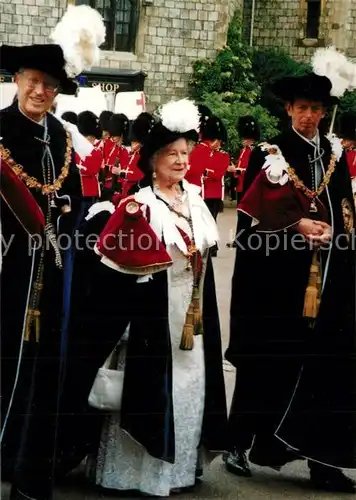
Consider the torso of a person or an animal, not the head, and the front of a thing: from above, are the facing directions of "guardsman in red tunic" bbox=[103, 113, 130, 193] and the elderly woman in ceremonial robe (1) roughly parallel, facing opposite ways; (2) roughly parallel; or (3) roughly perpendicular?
roughly perpendicular

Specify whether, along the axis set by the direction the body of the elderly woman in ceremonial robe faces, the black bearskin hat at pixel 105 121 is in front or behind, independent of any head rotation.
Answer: behind

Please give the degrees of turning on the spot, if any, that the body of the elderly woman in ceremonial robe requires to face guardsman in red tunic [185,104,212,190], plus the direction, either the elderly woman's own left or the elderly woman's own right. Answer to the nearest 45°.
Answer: approximately 135° to the elderly woman's own left

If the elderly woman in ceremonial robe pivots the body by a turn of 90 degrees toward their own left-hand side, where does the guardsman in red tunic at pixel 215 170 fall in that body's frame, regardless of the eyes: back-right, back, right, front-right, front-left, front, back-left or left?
front-left

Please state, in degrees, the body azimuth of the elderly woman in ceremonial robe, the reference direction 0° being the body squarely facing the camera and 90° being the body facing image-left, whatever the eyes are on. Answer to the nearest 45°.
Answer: approximately 315°

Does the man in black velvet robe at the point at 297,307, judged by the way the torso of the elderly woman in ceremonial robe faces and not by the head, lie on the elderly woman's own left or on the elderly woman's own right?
on the elderly woman's own left

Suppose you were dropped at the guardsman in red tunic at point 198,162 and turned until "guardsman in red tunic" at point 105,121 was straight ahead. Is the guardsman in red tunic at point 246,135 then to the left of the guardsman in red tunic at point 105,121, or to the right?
right

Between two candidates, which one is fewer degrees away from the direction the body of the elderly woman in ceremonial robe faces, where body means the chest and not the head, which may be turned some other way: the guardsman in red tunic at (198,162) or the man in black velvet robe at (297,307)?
the man in black velvet robe

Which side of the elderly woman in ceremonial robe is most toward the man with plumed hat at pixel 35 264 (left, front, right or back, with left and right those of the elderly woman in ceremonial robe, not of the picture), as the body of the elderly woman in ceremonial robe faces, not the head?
right

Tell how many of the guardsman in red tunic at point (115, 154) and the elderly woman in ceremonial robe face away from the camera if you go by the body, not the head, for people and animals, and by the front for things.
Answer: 0
